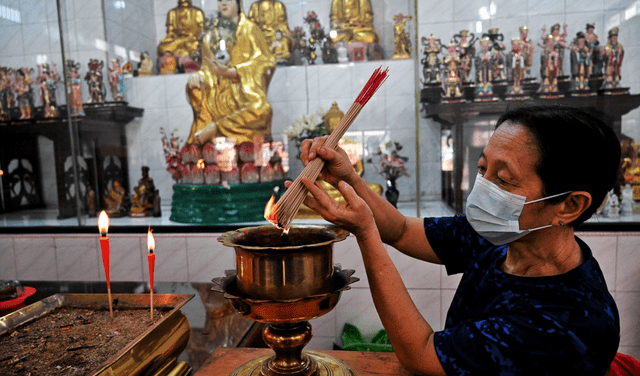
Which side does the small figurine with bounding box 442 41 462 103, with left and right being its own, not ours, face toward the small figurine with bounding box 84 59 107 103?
right

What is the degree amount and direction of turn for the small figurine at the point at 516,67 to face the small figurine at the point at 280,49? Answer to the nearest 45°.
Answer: approximately 90° to its right

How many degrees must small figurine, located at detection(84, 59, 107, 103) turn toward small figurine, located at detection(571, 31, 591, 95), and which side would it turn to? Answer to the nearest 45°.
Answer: approximately 45° to its left

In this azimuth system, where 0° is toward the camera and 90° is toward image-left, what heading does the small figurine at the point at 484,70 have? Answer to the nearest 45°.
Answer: approximately 0°

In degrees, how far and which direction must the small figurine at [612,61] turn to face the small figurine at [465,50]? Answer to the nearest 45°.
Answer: approximately 90° to its right
